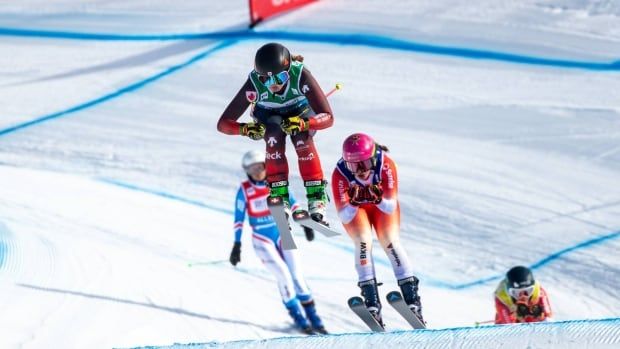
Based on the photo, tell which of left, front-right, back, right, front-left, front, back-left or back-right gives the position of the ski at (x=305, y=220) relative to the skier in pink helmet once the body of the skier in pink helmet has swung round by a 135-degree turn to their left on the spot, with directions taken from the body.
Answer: back

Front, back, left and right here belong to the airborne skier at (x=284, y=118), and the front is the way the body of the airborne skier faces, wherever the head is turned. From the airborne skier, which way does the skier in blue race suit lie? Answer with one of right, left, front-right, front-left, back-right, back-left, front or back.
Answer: back

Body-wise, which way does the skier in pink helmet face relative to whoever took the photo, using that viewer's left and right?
facing the viewer

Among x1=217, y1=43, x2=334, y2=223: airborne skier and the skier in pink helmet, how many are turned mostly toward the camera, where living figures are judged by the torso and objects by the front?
2

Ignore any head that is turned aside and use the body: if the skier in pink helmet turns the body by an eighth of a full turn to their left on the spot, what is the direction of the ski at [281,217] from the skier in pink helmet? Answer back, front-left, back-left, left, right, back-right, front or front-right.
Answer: right
